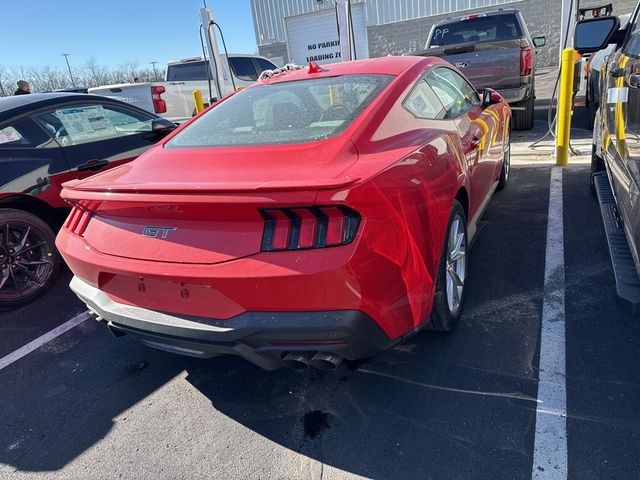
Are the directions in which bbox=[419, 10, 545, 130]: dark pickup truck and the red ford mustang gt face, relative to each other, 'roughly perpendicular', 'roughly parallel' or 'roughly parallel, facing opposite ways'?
roughly parallel

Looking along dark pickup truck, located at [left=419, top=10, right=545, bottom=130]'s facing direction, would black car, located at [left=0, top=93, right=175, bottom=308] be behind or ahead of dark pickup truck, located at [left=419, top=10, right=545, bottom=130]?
behind

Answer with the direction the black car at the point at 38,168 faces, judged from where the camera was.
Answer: facing away from the viewer and to the right of the viewer

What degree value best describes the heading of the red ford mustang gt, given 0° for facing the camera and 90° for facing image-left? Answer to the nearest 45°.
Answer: approximately 225°

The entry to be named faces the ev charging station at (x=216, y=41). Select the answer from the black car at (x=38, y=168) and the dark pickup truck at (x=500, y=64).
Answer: the black car

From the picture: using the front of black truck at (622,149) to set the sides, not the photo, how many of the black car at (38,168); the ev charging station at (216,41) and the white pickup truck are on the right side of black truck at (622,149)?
0

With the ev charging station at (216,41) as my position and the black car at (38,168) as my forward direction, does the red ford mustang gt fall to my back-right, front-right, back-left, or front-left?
front-left

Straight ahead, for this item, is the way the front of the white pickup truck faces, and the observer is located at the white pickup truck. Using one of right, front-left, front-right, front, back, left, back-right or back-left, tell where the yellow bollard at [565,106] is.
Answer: right

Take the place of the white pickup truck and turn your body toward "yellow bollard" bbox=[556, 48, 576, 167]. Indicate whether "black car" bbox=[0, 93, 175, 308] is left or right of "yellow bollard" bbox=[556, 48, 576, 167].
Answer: right

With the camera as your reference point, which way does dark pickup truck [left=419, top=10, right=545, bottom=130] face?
facing away from the viewer

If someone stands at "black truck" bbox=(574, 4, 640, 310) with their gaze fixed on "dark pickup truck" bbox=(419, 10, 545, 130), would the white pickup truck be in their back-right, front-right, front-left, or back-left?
front-left

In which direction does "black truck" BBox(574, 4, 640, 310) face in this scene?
away from the camera

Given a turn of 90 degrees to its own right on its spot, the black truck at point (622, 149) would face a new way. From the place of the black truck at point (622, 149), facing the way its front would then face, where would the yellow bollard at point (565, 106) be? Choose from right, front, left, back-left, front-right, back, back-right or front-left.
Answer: left

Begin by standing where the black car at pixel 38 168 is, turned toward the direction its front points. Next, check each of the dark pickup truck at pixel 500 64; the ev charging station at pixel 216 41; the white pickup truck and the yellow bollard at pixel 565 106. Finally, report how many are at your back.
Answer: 0

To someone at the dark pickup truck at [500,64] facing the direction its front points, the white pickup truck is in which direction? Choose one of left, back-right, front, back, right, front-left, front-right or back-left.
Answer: left

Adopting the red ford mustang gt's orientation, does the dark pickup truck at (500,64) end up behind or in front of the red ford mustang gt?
in front

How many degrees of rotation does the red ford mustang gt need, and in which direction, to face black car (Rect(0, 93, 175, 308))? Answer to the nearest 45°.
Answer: approximately 90° to its left

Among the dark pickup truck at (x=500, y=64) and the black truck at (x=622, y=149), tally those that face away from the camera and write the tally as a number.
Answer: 2

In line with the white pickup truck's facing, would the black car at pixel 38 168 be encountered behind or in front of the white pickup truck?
behind

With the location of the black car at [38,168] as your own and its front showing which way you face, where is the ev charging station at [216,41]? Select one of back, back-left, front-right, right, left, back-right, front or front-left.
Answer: front

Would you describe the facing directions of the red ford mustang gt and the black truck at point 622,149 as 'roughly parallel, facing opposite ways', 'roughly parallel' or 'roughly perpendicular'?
roughly parallel

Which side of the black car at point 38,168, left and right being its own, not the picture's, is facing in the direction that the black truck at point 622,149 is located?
right
